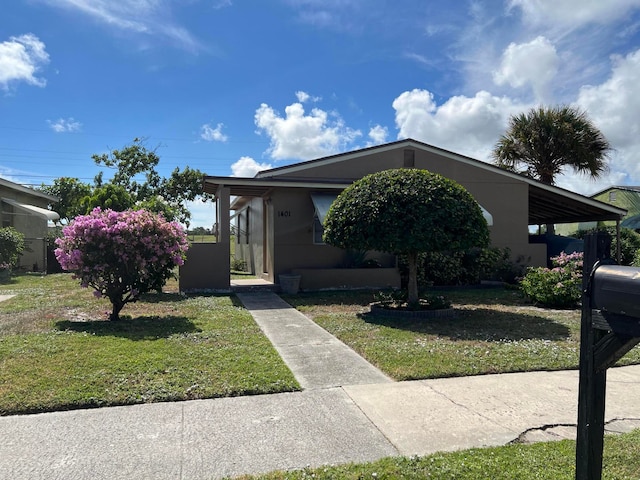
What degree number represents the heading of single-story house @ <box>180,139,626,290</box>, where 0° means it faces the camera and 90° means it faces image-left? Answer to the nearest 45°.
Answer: approximately 0°

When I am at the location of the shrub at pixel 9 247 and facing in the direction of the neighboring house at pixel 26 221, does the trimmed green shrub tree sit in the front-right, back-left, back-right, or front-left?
back-right

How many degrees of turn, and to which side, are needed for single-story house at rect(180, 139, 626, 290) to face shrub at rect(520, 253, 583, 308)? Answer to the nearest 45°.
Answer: approximately 45° to its left

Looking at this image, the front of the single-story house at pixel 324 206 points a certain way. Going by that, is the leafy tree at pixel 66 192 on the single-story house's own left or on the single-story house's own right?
on the single-story house's own right

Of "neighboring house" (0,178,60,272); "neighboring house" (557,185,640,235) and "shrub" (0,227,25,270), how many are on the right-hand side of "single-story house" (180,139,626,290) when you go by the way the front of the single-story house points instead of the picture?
2

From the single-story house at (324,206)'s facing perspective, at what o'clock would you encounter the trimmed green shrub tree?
The trimmed green shrub tree is roughly at 11 o'clock from the single-story house.

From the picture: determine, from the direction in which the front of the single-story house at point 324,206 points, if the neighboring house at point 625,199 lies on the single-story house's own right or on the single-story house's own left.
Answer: on the single-story house's own left

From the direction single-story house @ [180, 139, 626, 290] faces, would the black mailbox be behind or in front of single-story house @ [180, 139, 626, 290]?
in front

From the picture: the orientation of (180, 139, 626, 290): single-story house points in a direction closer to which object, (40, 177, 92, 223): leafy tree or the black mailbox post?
the black mailbox post

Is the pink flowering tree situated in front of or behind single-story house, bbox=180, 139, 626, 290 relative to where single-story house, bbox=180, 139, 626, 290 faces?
in front

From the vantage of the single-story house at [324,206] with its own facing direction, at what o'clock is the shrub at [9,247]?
The shrub is roughly at 3 o'clock from the single-story house.

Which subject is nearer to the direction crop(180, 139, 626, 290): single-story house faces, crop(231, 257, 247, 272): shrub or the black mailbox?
the black mailbox

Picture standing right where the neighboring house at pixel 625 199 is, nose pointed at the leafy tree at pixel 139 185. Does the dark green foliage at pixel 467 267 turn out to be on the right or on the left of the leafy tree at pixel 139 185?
left

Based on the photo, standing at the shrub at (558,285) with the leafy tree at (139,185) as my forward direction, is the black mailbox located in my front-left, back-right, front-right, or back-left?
back-left

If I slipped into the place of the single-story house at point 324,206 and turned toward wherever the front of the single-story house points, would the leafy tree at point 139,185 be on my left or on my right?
on my right
